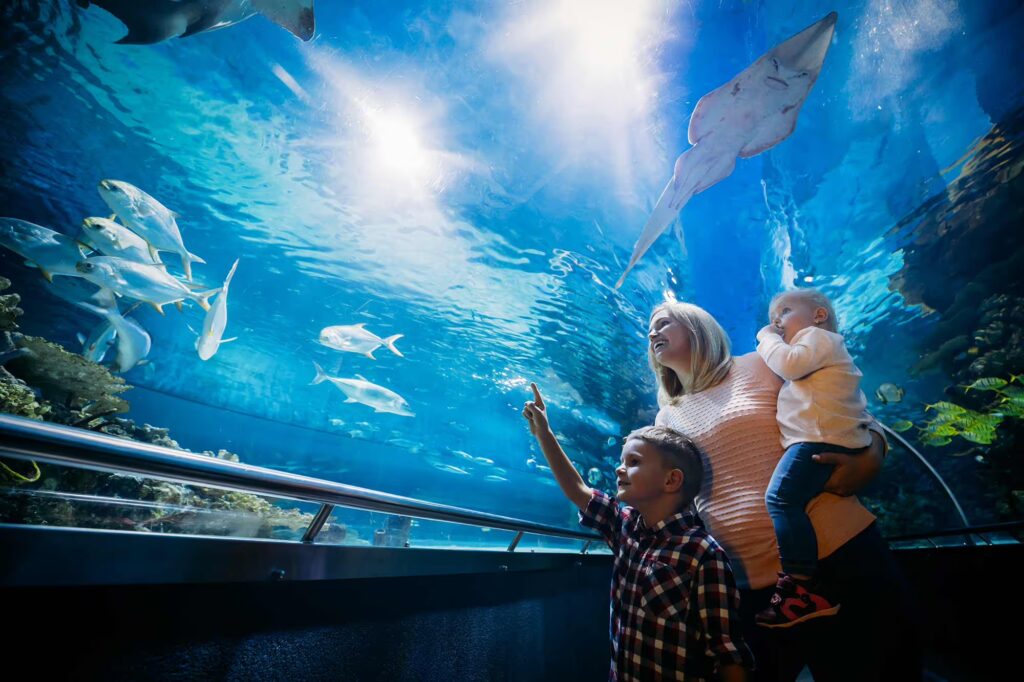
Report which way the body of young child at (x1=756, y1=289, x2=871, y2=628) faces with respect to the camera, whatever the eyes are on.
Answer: to the viewer's left

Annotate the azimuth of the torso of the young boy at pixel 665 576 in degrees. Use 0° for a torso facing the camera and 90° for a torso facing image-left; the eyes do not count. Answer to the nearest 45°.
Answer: approximately 45°

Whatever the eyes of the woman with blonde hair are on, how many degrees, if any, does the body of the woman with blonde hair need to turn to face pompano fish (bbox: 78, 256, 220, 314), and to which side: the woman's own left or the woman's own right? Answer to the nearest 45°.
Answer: approximately 45° to the woman's own right

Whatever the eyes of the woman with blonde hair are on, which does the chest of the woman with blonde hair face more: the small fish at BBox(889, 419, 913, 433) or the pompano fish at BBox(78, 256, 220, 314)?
the pompano fish

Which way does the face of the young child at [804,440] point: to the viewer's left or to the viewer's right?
to the viewer's left

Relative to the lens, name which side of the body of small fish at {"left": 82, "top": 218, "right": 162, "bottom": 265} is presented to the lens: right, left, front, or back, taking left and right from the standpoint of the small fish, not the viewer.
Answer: left

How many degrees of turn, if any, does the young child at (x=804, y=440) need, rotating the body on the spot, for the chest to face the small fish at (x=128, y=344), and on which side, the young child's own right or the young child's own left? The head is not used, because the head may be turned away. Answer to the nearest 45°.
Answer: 0° — they already face it

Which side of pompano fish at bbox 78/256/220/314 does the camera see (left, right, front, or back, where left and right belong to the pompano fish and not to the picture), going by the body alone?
left

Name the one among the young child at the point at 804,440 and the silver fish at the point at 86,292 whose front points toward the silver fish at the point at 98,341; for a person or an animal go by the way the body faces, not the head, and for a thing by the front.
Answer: the young child

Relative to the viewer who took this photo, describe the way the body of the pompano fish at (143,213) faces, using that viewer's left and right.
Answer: facing to the left of the viewer
